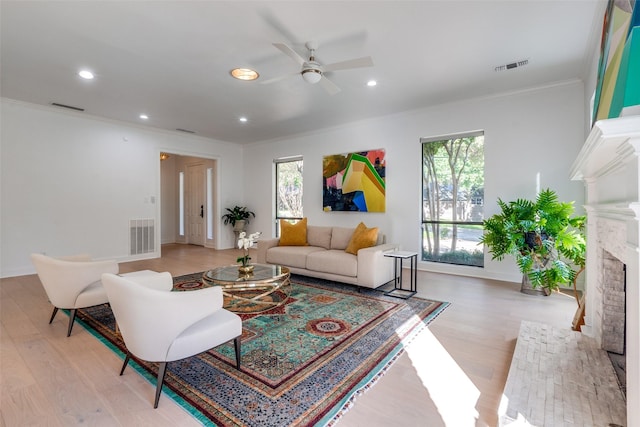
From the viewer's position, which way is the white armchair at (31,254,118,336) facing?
facing away from the viewer and to the right of the viewer

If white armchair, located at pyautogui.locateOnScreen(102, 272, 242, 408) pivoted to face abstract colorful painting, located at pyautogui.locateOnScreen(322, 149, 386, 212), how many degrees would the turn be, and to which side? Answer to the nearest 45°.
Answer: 0° — it already faces it

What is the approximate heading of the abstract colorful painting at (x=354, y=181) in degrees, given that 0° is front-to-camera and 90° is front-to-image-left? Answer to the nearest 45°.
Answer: approximately 45°

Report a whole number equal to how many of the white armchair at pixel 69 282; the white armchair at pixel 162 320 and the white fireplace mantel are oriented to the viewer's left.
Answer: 1

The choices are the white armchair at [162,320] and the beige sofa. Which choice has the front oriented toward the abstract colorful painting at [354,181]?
the white armchair

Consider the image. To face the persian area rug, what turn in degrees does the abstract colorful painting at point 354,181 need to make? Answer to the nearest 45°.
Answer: approximately 45° to its left

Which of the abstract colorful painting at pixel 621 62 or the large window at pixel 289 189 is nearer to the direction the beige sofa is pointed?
the abstract colorful painting

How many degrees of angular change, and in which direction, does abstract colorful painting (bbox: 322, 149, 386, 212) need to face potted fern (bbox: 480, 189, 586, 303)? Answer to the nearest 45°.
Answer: approximately 90° to its left

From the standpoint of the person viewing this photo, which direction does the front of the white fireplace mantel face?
facing to the left of the viewer

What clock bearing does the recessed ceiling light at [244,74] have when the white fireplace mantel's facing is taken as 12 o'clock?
The recessed ceiling light is roughly at 12 o'clock from the white fireplace mantel.

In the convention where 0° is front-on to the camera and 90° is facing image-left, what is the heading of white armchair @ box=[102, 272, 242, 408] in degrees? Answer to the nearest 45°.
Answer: approximately 225°

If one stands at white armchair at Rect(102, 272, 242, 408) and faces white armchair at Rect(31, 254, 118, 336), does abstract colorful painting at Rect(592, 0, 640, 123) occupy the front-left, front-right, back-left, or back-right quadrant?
back-right

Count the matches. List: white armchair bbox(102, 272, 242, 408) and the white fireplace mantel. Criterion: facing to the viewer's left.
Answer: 1

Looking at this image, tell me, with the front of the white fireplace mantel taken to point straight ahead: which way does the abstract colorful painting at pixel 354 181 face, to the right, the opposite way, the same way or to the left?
to the left

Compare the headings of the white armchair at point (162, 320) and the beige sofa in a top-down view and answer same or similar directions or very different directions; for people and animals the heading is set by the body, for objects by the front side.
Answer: very different directions

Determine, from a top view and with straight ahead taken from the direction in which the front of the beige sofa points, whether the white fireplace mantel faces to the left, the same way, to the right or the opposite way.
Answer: to the right
